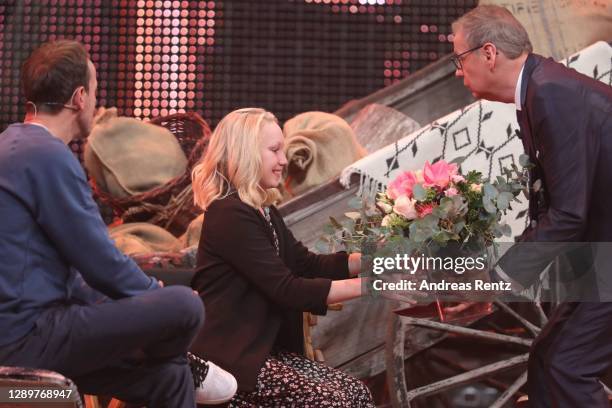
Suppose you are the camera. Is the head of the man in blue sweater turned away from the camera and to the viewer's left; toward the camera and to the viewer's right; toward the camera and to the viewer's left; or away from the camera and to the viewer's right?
away from the camera and to the viewer's right

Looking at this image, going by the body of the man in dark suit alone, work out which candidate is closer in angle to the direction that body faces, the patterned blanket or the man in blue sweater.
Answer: the man in blue sweater

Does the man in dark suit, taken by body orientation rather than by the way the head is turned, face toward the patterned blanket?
no

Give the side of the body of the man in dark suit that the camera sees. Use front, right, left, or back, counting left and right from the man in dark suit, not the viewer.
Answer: left

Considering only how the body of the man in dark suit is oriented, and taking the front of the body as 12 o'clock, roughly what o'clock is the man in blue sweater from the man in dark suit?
The man in blue sweater is roughly at 11 o'clock from the man in dark suit.

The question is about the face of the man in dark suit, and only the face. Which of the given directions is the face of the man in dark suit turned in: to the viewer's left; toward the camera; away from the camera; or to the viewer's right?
to the viewer's left

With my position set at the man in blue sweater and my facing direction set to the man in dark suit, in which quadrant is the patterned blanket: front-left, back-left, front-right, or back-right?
front-left
